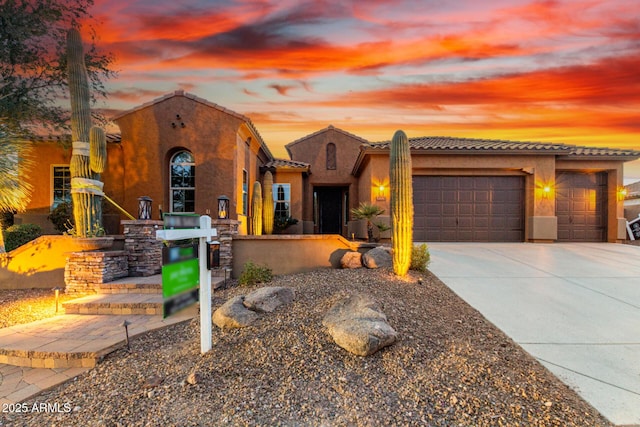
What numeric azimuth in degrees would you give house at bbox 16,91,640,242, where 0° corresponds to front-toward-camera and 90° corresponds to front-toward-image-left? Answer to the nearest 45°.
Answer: approximately 0°

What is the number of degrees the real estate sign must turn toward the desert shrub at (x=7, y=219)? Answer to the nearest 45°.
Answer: approximately 180°

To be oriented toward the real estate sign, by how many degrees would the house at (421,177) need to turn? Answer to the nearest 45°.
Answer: approximately 45° to its right

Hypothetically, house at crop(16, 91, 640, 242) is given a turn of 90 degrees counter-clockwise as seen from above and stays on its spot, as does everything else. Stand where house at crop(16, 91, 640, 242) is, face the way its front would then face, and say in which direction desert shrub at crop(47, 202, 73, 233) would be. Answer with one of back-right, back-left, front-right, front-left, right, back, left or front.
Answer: back

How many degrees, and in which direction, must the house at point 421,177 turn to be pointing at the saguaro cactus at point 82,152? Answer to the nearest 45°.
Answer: approximately 45° to its right

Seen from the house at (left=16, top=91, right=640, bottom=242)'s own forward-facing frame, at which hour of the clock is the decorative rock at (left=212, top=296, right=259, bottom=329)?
The decorative rock is roughly at 1 o'clock from the house.

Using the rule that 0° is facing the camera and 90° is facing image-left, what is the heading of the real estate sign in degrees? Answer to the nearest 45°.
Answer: approximately 315°
